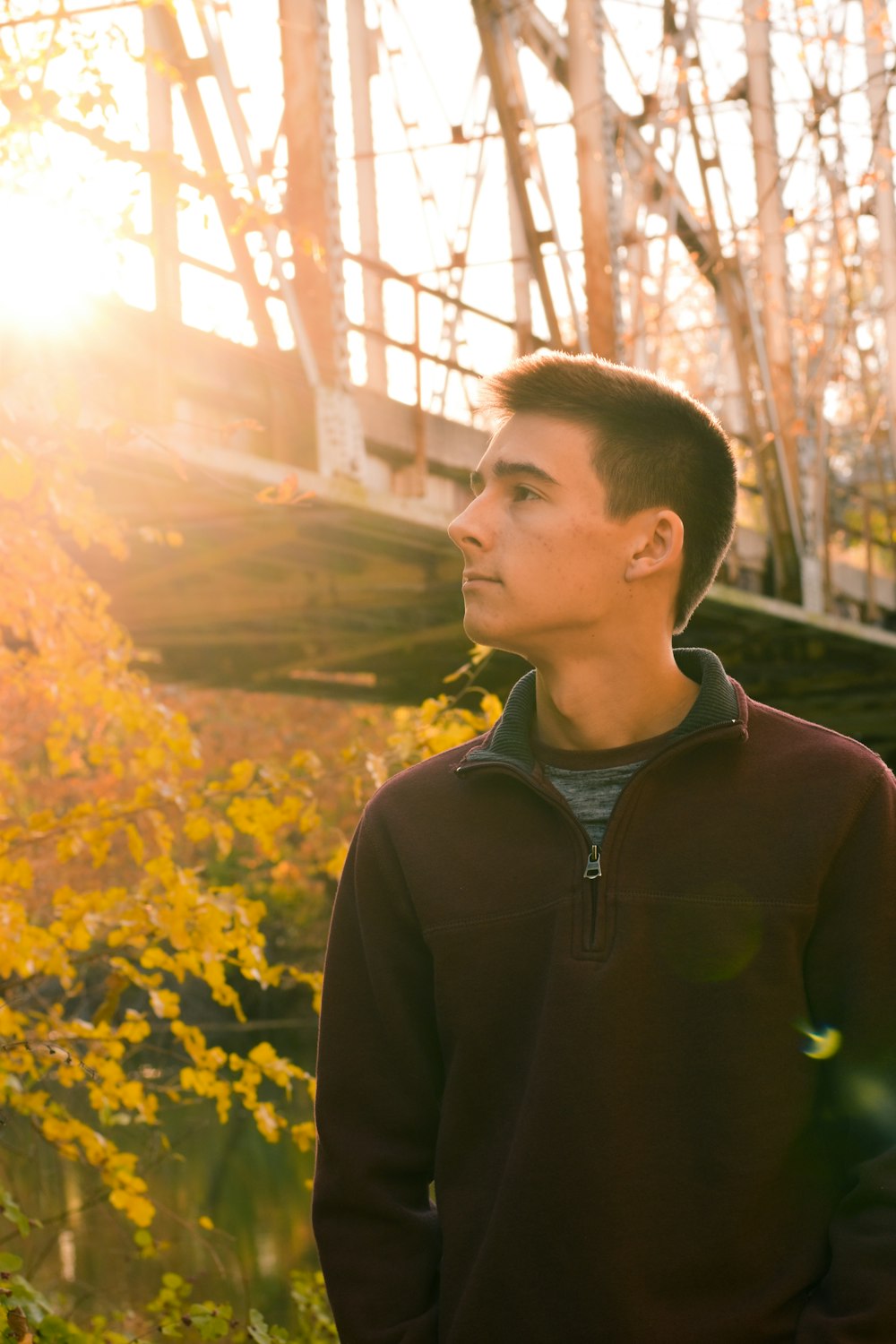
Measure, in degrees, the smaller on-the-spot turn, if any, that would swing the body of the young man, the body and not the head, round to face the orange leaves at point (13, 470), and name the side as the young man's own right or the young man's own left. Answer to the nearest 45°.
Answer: approximately 135° to the young man's own right

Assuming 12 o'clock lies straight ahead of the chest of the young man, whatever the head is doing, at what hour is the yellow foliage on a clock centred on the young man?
The yellow foliage is roughly at 5 o'clock from the young man.

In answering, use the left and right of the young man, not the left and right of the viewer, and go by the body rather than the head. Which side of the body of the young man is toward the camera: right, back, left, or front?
front

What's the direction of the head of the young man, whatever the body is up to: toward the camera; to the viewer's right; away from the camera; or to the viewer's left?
to the viewer's left
